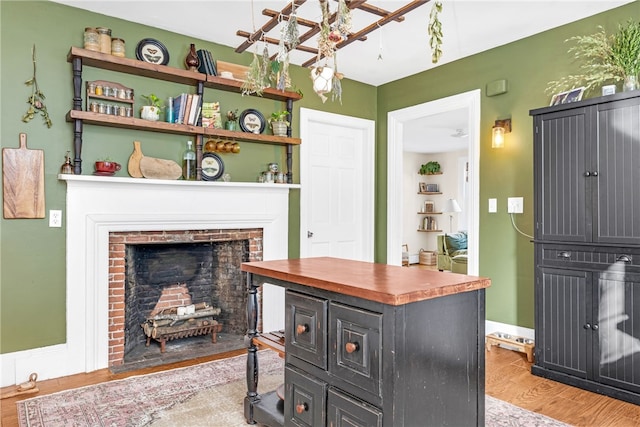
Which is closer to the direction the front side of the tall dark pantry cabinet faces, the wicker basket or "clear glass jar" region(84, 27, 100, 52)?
the clear glass jar

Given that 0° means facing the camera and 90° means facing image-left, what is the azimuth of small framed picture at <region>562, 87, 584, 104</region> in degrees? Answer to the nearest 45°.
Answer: approximately 45°

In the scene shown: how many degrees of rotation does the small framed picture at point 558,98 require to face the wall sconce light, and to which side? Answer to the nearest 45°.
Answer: approximately 90° to its right

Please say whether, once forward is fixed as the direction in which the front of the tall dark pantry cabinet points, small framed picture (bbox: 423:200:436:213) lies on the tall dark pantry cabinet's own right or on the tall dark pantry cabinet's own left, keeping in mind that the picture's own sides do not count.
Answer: on the tall dark pantry cabinet's own right

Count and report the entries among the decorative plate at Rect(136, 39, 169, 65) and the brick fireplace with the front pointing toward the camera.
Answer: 2

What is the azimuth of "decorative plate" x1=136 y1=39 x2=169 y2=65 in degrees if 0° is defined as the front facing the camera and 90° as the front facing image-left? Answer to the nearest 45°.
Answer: approximately 0°

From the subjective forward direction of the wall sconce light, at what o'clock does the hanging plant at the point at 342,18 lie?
The hanging plant is roughly at 11 o'clock from the wall sconce light.

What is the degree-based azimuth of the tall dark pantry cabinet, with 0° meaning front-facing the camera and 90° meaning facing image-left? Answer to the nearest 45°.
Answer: approximately 45°

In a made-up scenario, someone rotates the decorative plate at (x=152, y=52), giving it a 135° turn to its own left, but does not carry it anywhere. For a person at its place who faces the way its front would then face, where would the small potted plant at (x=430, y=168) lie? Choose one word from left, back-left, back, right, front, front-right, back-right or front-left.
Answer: front

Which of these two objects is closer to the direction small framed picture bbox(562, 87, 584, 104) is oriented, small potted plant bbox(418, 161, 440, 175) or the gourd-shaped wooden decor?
the gourd-shaped wooden decor

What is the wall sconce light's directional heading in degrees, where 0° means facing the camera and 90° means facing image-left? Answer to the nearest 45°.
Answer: approximately 45°

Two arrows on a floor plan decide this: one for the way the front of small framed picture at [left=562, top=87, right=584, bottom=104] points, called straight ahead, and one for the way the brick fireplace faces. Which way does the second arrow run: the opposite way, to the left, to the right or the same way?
to the left

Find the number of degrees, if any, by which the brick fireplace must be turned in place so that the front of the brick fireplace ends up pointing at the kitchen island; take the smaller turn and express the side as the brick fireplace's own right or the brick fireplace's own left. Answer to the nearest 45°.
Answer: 0° — it already faces it

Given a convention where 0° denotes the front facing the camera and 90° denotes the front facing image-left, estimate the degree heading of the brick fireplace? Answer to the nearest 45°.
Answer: approximately 0°
